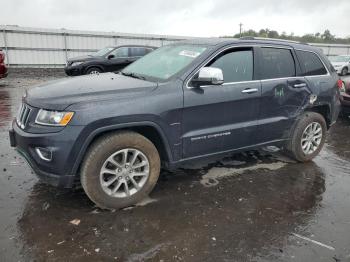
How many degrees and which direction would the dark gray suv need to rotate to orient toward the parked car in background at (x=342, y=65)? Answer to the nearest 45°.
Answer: approximately 180°

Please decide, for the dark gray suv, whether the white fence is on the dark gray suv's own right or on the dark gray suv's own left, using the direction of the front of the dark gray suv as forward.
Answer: on the dark gray suv's own right

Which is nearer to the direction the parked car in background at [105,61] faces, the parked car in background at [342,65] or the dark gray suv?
the dark gray suv

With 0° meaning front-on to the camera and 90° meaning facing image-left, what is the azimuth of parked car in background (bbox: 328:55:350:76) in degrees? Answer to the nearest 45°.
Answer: approximately 45°

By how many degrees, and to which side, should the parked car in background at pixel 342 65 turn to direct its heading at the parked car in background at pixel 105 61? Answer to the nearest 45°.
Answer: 0° — it already faces it
